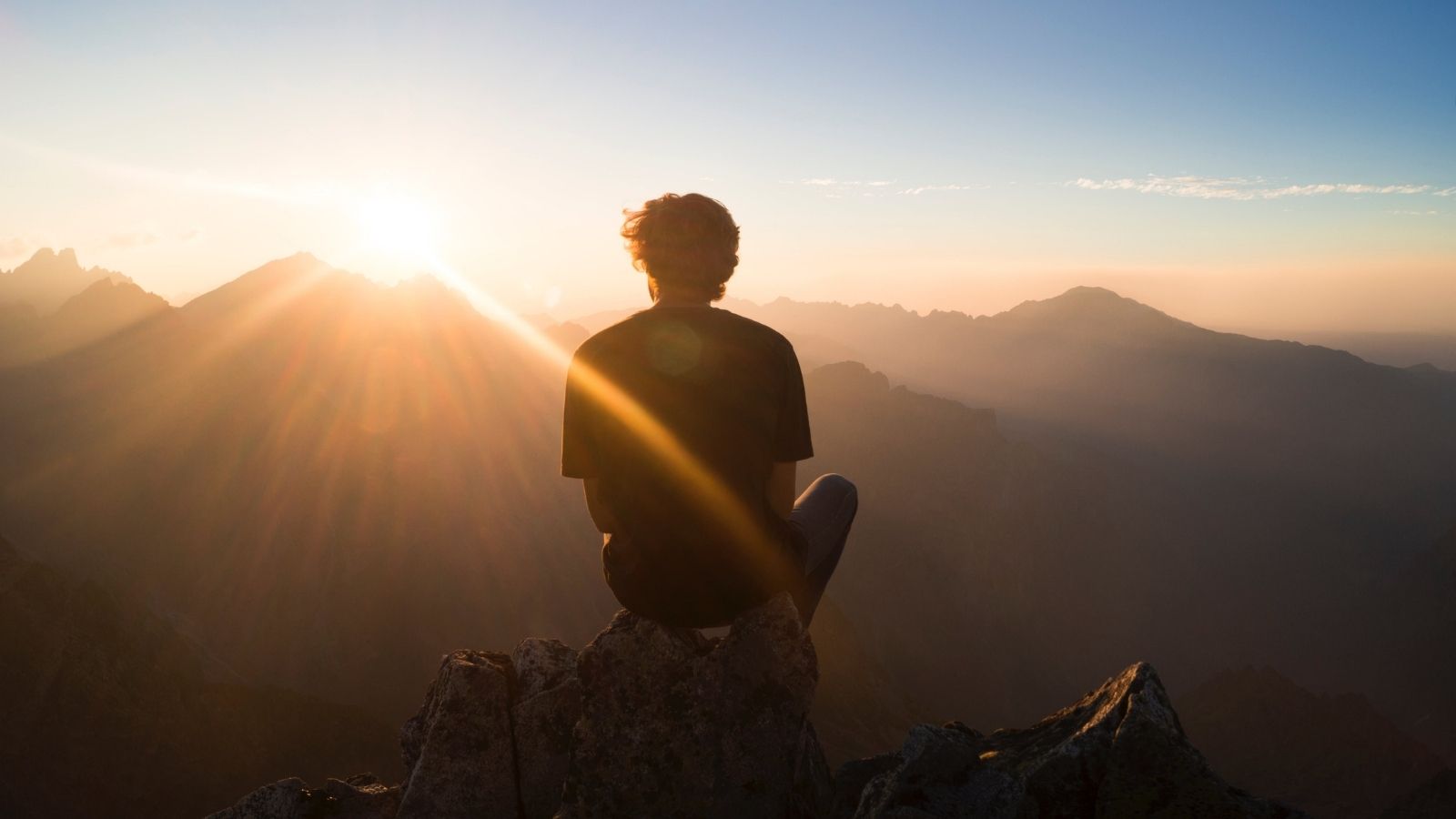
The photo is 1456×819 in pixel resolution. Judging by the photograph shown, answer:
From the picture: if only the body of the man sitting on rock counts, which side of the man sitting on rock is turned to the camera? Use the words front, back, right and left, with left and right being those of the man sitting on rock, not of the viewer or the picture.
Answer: back

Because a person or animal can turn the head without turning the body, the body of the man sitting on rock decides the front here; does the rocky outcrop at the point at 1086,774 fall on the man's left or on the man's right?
on the man's right

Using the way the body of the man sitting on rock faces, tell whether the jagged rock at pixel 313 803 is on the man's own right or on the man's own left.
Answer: on the man's own left

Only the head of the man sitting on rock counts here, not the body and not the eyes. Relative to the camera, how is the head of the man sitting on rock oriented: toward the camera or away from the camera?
away from the camera
